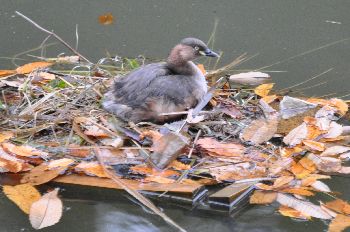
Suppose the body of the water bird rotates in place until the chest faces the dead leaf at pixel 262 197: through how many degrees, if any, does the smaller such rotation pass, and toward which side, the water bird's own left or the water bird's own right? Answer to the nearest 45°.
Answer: approximately 45° to the water bird's own right

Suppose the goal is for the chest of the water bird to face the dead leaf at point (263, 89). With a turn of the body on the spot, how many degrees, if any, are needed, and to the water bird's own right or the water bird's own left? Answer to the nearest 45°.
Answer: approximately 45° to the water bird's own left

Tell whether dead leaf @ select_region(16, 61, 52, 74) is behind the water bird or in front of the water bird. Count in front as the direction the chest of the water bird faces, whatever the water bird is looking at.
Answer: behind

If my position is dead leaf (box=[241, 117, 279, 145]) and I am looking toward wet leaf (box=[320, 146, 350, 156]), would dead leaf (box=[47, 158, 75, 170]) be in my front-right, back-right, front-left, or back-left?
back-right

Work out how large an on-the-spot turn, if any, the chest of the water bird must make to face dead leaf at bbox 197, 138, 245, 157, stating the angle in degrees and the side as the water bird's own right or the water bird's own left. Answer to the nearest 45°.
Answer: approximately 45° to the water bird's own right

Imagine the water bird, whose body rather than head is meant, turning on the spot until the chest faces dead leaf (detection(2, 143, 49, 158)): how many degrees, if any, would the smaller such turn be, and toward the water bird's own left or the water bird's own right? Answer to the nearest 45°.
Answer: approximately 135° to the water bird's own right

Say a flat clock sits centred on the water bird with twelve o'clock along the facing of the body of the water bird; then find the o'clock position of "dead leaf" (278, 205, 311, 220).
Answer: The dead leaf is roughly at 2 o'clock from the water bird.

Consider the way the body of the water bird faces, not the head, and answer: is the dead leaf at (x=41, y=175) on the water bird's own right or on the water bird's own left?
on the water bird's own right

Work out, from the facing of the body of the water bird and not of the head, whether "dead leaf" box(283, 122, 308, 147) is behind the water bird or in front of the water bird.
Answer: in front

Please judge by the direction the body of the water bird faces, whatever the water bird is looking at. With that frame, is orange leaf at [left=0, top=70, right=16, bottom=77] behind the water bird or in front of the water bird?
behind

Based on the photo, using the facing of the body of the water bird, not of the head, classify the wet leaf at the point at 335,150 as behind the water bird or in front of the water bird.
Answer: in front

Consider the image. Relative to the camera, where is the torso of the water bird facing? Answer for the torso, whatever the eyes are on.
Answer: to the viewer's right

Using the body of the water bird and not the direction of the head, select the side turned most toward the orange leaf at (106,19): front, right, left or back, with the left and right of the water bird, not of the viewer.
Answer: left

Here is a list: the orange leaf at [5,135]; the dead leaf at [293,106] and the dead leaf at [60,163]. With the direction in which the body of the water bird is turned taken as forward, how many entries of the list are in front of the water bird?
1

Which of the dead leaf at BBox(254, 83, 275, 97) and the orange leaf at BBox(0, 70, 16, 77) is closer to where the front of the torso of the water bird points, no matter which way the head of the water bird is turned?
the dead leaf

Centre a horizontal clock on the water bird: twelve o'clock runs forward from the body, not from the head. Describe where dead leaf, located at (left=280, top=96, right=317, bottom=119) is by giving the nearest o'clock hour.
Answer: The dead leaf is roughly at 12 o'clock from the water bird.
